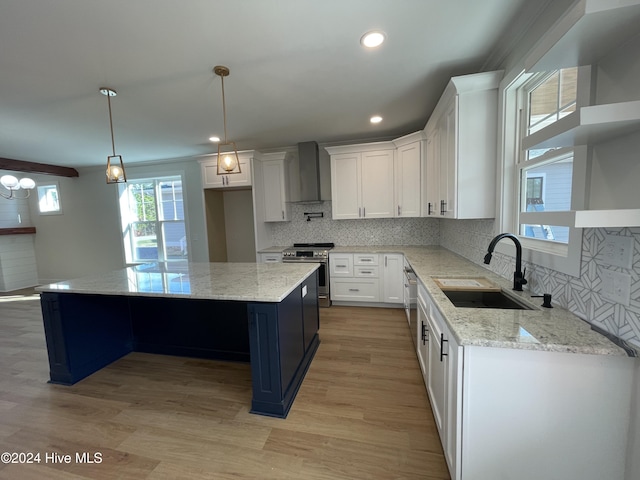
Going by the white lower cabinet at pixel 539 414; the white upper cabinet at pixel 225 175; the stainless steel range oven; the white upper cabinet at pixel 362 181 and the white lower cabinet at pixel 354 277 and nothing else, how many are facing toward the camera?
4

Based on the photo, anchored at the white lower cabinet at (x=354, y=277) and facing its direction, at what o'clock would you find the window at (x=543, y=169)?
The window is roughly at 11 o'clock from the white lower cabinet.

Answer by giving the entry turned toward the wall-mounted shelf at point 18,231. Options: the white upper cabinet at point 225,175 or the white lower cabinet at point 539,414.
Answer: the white lower cabinet

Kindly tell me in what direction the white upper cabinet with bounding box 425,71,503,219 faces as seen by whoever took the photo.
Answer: facing to the left of the viewer

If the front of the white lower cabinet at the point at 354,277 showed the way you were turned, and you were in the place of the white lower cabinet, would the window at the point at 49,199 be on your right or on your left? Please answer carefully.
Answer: on your right

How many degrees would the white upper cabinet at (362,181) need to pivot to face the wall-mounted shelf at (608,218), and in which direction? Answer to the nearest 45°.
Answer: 0° — it already faces it

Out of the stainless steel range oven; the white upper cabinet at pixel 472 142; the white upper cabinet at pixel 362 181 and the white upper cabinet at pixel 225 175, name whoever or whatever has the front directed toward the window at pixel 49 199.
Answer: the white upper cabinet at pixel 472 142

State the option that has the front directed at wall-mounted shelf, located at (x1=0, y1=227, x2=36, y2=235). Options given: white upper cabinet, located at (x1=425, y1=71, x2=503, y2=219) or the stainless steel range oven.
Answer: the white upper cabinet

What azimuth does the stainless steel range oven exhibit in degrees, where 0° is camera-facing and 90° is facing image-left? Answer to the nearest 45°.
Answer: approximately 0°

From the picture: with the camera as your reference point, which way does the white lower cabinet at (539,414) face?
facing to the left of the viewer

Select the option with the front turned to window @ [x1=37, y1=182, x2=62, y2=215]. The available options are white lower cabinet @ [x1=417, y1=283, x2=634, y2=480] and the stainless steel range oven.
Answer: the white lower cabinet
